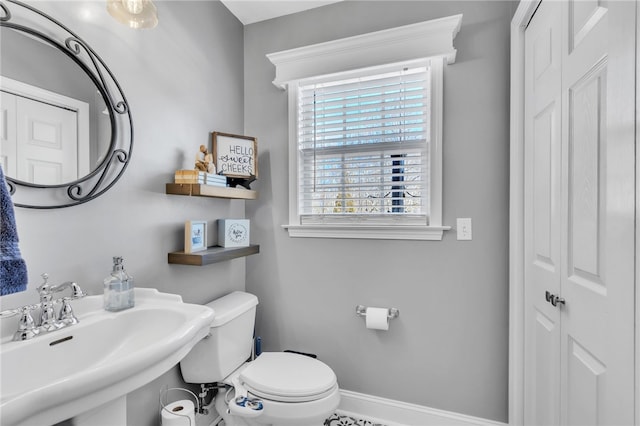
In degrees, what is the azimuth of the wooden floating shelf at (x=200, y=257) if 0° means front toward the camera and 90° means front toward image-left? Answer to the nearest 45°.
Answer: approximately 315°

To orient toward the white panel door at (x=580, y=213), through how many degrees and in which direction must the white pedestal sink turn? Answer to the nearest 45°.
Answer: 0° — it already faces it

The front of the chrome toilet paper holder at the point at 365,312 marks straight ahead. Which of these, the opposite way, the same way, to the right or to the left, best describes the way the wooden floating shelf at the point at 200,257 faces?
to the left

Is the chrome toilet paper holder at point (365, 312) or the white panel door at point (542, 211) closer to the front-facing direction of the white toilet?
the white panel door

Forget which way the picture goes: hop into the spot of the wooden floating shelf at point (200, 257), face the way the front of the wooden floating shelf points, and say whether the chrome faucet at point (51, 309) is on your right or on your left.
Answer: on your right

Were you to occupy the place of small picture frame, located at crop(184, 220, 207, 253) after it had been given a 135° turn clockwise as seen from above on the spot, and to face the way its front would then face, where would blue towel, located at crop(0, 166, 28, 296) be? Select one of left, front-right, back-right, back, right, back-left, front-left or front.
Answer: front-left

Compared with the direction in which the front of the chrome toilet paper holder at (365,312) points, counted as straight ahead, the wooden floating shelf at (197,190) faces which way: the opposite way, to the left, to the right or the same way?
to the left

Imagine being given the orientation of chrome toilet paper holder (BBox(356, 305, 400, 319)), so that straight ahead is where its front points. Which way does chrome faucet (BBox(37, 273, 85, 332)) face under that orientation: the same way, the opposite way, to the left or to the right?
to the left

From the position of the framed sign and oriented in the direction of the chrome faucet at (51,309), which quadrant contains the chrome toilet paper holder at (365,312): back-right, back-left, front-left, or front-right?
back-left

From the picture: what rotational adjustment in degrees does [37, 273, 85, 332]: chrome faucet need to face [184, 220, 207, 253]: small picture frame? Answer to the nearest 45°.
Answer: approximately 90° to its left
